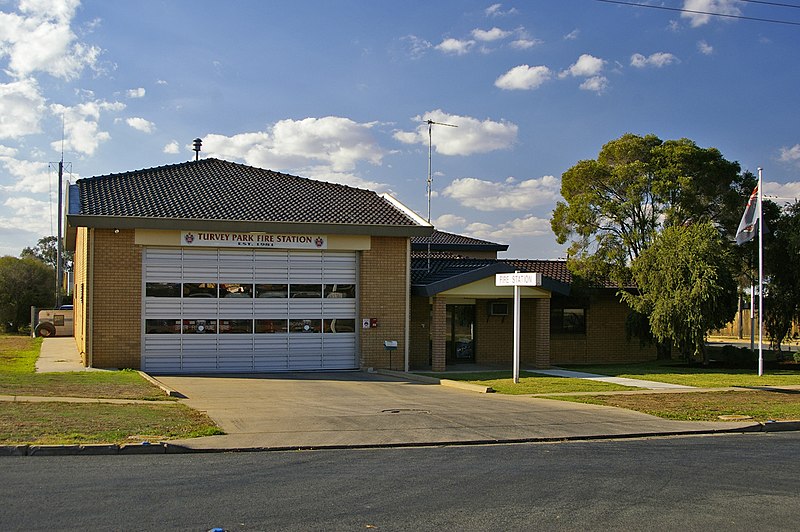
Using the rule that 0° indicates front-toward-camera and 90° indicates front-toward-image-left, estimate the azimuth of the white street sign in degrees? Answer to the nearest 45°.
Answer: approximately 0°

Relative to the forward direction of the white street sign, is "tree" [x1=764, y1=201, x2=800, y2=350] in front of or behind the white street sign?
behind

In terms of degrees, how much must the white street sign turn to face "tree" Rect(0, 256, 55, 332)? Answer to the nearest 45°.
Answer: approximately 135° to its right

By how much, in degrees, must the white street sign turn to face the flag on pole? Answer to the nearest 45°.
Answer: approximately 135° to its left
